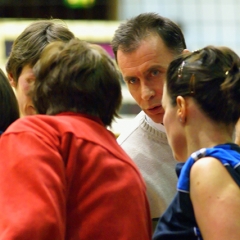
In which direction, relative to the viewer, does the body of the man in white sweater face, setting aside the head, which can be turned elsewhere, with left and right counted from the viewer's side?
facing the viewer

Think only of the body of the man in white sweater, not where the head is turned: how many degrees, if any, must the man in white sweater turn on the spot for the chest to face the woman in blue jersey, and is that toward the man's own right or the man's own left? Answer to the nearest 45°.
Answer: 0° — they already face them

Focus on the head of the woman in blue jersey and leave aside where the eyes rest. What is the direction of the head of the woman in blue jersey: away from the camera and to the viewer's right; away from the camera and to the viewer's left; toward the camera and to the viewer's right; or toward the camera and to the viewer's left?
away from the camera and to the viewer's left
